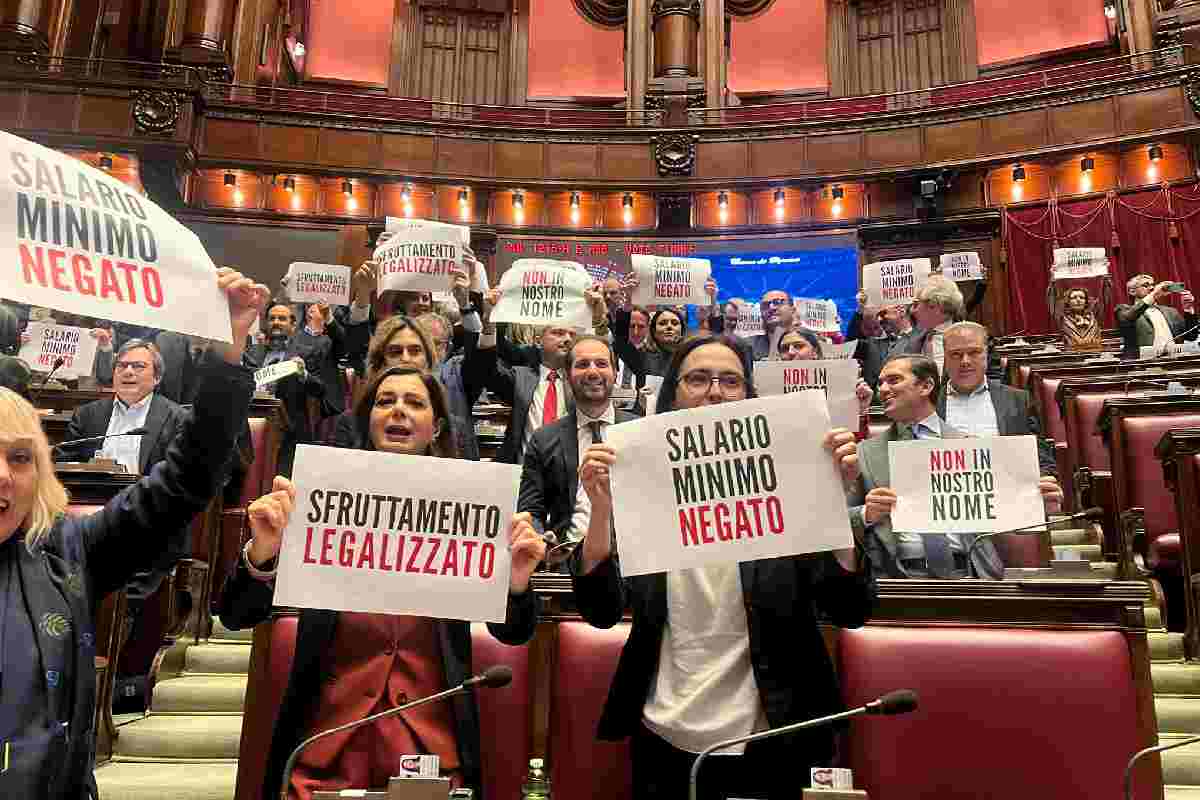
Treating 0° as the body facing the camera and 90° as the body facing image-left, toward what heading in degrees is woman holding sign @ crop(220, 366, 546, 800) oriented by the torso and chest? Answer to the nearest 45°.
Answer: approximately 0°

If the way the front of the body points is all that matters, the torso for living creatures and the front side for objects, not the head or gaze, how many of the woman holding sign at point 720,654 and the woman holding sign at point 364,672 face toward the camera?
2

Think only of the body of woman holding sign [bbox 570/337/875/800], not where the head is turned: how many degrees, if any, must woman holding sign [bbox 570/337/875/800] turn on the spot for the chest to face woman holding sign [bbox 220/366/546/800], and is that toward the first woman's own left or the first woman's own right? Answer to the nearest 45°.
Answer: approximately 90° to the first woman's own right

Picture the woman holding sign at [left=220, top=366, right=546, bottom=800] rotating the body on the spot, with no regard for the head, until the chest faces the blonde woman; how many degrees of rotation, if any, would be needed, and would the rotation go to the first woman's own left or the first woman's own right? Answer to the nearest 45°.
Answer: approximately 45° to the first woman's own right

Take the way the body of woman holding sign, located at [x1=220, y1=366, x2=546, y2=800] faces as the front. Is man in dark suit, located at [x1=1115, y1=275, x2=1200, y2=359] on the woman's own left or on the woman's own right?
on the woman's own left

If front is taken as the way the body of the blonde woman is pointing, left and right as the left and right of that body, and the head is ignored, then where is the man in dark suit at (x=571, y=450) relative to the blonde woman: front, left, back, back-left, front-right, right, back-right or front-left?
back-left

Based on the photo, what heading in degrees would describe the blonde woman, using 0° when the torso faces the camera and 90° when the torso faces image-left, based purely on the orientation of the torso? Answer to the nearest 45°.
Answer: approximately 0°
